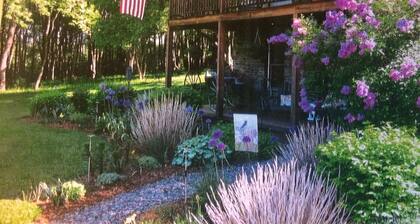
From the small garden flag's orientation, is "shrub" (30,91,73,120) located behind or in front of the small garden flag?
behind

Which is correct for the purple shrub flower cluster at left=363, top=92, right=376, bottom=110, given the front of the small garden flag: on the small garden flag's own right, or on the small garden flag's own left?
on the small garden flag's own left

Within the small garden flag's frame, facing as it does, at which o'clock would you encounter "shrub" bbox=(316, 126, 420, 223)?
The shrub is roughly at 11 o'clock from the small garden flag.

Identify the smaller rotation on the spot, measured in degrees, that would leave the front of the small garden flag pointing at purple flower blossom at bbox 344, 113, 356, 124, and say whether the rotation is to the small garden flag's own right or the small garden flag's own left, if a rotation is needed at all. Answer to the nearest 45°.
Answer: approximately 90° to the small garden flag's own left

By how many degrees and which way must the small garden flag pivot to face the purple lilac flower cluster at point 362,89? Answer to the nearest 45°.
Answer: approximately 45° to its left

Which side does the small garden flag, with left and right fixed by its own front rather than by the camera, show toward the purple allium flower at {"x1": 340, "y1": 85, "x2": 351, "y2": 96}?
left

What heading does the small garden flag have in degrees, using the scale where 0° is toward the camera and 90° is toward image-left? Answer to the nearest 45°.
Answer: approximately 0°

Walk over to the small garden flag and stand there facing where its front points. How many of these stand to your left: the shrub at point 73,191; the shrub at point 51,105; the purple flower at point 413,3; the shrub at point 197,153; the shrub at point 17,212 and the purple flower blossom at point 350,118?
2

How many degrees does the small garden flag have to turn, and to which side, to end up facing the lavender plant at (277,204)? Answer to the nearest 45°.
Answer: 0° — it already faces it

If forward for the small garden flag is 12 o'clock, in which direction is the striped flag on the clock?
The striped flag is roughly at 5 o'clock from the small garden flag.

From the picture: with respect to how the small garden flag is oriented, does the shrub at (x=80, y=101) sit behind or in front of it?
behind

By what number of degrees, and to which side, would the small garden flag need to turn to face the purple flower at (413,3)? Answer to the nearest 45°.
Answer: approximately 90° to its left

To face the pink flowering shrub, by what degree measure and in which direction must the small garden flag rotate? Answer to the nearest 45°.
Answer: approximately 90° to its left
